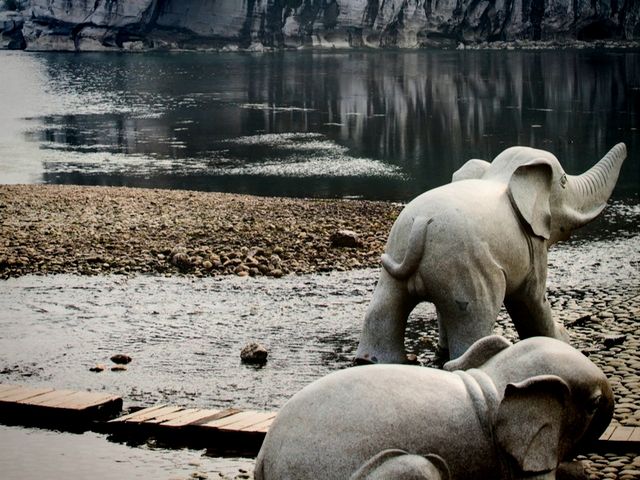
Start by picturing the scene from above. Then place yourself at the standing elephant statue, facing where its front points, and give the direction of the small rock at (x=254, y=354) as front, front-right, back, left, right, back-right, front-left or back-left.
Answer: left

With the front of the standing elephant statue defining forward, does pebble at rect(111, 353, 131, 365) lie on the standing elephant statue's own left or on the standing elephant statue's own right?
on the standing elephant statue's own left

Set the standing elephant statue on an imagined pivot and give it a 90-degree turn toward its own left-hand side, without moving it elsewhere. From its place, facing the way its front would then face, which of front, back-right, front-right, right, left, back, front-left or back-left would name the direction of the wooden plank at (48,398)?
front-left

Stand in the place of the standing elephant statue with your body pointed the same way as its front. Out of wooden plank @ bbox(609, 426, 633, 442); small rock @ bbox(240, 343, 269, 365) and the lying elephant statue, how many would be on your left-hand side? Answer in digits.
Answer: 1

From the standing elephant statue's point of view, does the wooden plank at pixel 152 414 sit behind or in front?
behind

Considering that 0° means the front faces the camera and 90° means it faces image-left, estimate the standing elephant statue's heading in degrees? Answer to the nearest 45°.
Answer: approximately 225°

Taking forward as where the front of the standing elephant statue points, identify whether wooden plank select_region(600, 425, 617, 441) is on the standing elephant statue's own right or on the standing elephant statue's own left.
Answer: on the standing elephant statue's own right

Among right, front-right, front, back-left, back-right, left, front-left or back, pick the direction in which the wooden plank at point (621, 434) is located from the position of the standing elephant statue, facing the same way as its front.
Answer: right

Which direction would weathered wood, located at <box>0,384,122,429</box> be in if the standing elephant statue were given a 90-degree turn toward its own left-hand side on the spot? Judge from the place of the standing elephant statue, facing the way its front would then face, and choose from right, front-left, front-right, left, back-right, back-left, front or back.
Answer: front-left

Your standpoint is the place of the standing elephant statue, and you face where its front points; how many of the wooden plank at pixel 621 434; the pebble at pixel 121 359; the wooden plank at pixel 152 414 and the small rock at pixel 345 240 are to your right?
1

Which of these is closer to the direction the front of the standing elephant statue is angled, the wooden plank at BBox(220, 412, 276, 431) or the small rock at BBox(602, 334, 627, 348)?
the small rock

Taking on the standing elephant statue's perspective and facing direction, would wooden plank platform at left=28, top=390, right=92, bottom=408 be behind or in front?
behind

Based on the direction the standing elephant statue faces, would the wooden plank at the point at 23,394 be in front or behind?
behind

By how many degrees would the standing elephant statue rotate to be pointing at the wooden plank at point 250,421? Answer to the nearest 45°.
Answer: approximately 135° to its left

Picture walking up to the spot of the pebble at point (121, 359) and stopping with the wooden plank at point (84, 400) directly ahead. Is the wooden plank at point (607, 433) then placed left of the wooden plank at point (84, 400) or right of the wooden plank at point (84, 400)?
left

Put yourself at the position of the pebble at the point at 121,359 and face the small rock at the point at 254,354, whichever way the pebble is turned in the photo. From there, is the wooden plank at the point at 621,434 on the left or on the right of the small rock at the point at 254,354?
right
